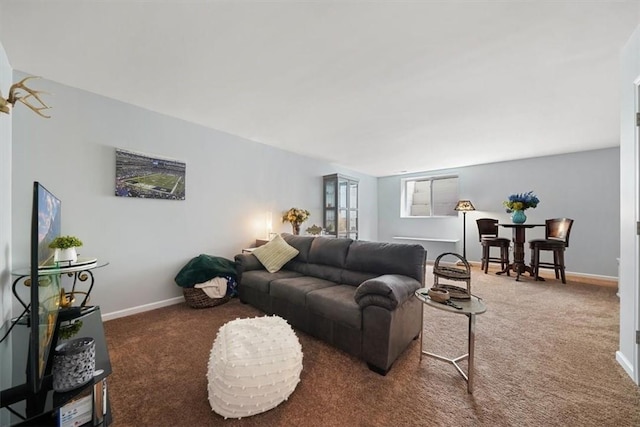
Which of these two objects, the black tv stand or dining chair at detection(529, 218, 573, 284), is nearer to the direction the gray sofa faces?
the black tv stand

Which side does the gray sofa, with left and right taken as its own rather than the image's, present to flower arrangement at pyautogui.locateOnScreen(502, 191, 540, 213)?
back

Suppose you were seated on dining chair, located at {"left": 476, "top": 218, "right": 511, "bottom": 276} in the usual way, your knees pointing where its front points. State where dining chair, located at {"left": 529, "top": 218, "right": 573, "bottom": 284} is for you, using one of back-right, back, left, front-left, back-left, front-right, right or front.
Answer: front-left

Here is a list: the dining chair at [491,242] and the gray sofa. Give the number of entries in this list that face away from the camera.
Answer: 0

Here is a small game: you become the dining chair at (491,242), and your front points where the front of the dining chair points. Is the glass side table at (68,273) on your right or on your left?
on your right

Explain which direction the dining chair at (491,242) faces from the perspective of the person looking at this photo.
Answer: facing the viewer and to the right of the viewer

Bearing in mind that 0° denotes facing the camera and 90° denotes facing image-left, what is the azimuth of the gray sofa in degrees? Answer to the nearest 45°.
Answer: approximately 45°

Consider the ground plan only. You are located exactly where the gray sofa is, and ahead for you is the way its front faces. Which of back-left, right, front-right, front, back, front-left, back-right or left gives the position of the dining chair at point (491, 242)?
back

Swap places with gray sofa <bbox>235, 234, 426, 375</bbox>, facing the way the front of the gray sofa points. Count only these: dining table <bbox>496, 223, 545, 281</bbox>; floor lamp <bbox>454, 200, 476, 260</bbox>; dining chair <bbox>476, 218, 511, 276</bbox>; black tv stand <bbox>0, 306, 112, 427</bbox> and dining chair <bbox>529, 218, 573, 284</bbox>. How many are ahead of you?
1

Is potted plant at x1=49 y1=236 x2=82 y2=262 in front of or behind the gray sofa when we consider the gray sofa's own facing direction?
in front

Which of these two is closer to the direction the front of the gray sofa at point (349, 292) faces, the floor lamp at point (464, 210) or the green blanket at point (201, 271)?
the green blanket
